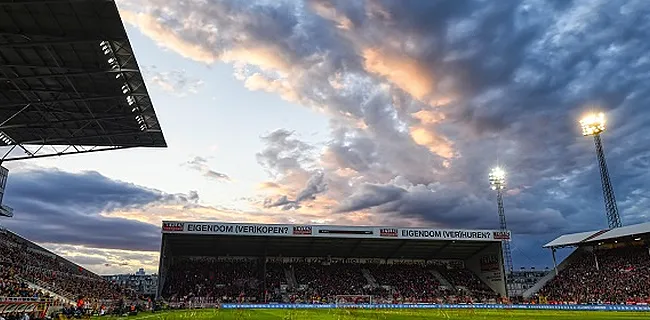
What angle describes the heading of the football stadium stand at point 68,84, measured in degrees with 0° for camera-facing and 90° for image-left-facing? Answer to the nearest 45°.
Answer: approximately 270°
